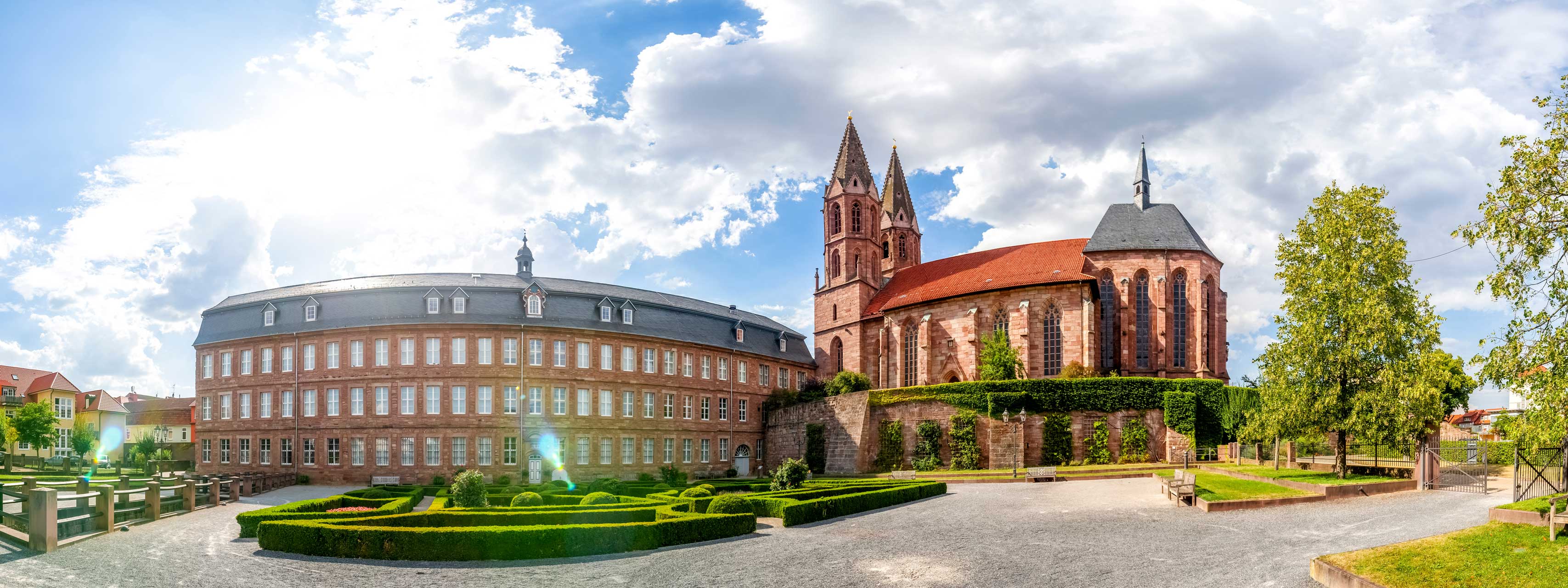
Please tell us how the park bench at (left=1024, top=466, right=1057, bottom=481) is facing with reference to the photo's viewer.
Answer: facing the viewer

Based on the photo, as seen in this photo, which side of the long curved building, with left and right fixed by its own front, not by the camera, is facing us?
front

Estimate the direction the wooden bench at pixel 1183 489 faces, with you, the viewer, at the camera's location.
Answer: facing the viewer and to the left of the viewer

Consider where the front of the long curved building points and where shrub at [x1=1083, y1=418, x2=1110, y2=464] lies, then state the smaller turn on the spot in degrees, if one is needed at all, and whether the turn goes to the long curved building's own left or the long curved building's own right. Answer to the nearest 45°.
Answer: approximately 90° to the long curved building's own left

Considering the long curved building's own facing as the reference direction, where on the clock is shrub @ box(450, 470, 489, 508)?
The shrub is roughly at 12 o'clock from the long curved building.

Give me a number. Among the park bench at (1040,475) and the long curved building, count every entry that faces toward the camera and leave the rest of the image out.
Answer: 2
